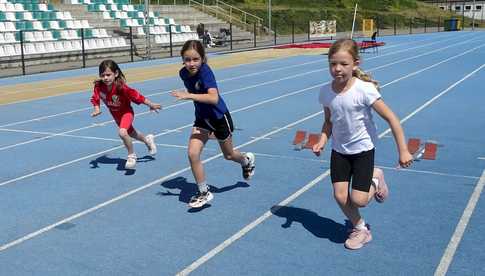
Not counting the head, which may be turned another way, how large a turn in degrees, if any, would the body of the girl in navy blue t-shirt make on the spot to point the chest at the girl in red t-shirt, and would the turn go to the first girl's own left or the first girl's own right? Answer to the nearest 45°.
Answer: approximately 90° to the first girl's own right

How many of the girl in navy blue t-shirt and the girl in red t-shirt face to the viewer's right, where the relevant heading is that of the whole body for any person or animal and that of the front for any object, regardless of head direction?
0

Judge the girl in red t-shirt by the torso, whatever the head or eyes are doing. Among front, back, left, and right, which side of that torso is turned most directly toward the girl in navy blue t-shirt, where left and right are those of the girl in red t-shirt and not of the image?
left

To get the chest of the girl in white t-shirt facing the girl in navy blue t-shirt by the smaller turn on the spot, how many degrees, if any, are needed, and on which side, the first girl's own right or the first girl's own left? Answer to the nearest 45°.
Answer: approximately 90° to the first girl's own right

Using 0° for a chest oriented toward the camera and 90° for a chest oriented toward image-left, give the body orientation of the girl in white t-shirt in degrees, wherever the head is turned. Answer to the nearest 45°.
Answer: approximately 45°

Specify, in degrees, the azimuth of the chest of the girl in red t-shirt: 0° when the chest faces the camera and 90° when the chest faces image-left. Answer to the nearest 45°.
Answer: approximately 45°

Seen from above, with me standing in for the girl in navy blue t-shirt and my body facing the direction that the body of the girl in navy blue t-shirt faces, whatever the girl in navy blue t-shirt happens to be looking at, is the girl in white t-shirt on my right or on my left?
on my left

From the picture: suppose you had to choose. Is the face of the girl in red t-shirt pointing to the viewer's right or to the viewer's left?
to the viewer's left

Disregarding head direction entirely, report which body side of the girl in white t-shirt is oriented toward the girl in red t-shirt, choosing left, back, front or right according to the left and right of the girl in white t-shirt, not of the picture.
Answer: right

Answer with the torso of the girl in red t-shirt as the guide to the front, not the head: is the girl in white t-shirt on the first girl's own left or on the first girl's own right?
on the first girl's own left
